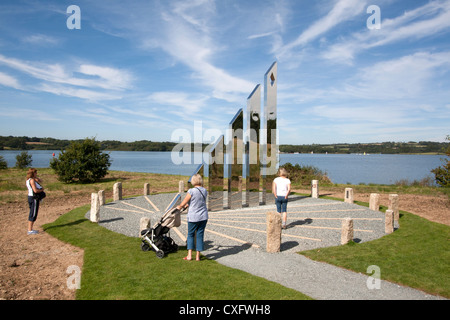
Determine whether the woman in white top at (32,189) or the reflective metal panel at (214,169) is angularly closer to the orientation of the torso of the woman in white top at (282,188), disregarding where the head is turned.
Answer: the reflective metal panel

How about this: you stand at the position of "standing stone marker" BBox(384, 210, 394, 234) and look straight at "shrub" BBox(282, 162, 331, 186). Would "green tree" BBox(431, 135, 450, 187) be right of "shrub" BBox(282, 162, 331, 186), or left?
right

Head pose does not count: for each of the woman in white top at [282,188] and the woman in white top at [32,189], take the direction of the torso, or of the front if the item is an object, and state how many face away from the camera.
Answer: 1

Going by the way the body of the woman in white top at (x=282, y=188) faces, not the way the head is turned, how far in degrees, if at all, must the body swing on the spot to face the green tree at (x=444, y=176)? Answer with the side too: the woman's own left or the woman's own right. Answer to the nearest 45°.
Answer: approximately 45° to the woman's own right

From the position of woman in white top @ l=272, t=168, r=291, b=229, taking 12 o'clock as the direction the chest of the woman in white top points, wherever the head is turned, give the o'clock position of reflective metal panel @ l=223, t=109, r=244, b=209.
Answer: The reflective metal panel is roughly at 11 o'clock from the woman in white top.

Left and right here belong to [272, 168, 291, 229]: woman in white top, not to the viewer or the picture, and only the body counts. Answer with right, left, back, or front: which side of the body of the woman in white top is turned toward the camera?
back

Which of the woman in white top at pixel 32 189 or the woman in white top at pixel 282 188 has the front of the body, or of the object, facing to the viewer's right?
the woman in white top at pixel 32 189

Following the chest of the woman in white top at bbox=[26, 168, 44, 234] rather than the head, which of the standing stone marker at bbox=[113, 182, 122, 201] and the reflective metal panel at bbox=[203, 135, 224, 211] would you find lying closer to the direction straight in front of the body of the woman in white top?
the reflective metal panel

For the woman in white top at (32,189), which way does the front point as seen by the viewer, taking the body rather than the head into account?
to the viewer's right

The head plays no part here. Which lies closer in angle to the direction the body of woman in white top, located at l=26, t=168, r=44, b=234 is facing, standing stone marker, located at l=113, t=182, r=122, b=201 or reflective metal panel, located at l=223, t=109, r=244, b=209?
the reflective metal panel

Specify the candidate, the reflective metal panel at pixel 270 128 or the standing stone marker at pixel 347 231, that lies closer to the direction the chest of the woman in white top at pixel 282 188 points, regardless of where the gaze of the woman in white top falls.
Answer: the reflective metal panel

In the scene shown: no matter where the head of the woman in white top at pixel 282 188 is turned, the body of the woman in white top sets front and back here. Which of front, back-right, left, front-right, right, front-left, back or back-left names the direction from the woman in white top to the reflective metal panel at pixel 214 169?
front-left

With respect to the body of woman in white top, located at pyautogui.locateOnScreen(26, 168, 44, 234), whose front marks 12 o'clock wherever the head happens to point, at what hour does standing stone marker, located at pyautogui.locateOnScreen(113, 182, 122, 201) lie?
The standing stone marker is roughly at 10 o'clock from the woman in white top.
